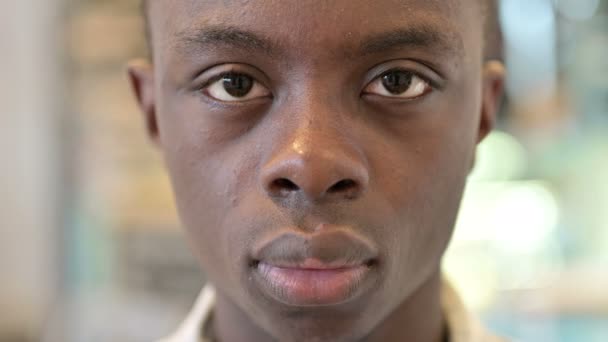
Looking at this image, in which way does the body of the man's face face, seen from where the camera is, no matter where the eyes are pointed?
toward the camera
